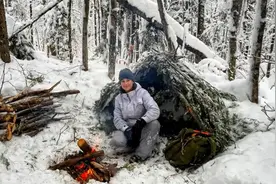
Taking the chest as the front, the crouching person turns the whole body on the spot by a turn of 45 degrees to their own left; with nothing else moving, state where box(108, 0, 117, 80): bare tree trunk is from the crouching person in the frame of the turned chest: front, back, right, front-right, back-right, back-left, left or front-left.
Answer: back

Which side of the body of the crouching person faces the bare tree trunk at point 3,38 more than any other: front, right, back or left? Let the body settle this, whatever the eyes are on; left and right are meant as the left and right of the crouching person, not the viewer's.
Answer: right

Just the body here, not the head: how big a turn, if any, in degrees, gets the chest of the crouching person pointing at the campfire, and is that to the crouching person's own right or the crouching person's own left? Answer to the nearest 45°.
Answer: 0° — they already face it

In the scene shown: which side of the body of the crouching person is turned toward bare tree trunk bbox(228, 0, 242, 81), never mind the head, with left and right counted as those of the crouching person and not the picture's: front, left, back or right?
back

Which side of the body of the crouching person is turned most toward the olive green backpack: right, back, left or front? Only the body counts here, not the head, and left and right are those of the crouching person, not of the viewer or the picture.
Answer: left
